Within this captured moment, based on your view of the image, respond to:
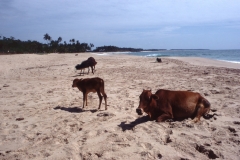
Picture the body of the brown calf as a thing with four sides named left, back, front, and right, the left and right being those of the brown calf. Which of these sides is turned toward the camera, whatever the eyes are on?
left

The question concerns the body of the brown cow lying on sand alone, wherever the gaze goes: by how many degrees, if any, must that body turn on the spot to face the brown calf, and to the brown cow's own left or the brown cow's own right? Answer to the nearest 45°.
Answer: approximately 45° to the brown cow's own right

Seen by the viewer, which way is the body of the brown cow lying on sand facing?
to the viewer's left

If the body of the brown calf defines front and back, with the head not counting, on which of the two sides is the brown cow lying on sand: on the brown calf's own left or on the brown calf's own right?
on the brown calf's own left
